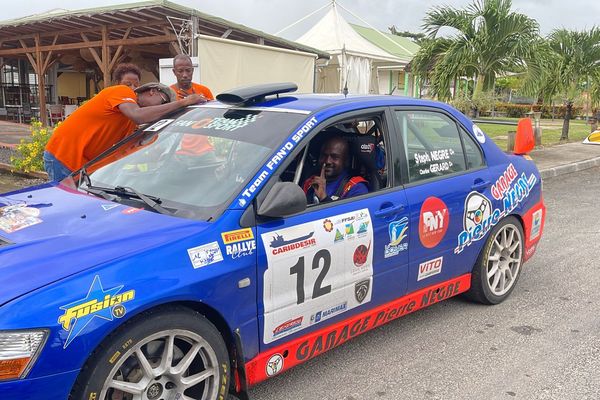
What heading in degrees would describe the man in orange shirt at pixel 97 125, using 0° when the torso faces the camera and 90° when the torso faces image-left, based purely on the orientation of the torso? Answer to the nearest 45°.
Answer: approximately 270°

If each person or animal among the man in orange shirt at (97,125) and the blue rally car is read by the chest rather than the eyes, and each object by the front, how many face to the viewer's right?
1

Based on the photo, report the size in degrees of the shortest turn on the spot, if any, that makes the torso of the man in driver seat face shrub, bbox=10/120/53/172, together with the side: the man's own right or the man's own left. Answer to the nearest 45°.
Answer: approximately 90° to the man's own right

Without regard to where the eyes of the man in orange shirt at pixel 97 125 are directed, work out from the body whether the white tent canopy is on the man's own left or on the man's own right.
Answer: on the man's own left

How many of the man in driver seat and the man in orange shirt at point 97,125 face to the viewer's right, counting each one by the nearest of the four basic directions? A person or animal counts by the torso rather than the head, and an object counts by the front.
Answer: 1

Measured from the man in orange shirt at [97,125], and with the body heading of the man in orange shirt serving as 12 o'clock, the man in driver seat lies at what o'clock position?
The man in driver seat is roughly at 1 o'clock from the man in orange shirt.
